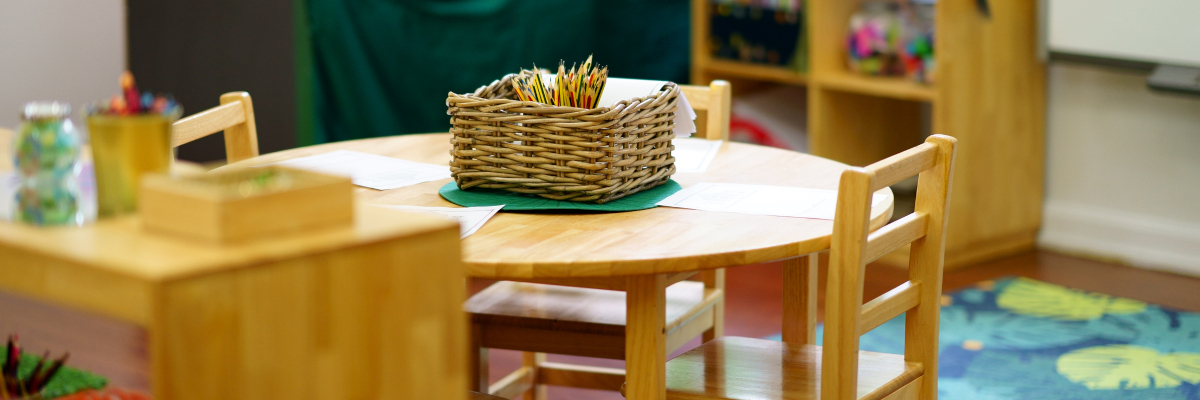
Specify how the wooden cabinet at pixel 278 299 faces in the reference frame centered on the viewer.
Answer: facing the viewer and to the left of the viewer

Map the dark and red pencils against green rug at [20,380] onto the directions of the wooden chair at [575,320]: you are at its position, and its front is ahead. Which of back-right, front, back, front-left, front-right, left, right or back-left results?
front

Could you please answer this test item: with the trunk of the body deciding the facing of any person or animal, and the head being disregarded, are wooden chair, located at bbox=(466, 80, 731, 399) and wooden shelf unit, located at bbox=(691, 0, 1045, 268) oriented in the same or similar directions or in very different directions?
same or similar directions

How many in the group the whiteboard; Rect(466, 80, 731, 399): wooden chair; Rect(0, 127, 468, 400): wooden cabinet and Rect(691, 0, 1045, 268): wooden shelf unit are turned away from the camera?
0

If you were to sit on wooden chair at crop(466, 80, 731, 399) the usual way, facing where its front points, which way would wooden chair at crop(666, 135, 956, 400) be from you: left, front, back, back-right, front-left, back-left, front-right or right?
left

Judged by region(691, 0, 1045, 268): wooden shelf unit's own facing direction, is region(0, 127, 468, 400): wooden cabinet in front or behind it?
in front

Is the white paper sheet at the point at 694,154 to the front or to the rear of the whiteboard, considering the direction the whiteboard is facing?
to the front

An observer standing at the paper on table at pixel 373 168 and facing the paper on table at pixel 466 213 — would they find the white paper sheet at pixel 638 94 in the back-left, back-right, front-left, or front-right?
front-left

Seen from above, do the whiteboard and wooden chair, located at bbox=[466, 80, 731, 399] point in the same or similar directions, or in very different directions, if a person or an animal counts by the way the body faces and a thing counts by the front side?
same or similar directions

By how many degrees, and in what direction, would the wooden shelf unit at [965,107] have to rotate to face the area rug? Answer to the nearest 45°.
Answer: approximately 45° to its left

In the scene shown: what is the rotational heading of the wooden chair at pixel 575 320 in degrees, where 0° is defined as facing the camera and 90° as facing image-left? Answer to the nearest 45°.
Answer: approximately 45°

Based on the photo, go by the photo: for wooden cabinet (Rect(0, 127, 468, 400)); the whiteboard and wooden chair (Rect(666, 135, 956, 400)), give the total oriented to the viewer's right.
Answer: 0

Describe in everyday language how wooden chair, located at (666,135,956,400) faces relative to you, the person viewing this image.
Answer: facing away from the viewer and to the left of the viewer

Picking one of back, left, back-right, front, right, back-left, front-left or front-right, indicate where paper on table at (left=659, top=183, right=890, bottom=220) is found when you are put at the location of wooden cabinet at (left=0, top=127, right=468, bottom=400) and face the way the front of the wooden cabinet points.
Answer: back
